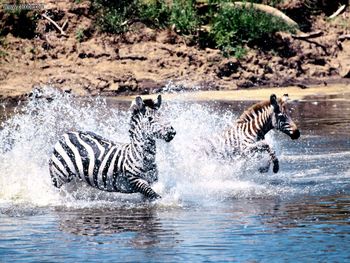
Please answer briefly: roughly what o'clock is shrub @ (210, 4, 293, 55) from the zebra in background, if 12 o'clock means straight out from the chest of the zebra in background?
The shrub is roughly at 9 o'clock from the zebra in background.

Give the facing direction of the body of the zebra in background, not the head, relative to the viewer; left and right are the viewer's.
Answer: facing to the right of the viewer

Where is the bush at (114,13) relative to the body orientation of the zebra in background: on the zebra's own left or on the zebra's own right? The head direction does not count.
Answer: on the zebra's own left

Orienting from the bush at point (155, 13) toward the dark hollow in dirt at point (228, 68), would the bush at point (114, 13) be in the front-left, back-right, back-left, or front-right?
back-right

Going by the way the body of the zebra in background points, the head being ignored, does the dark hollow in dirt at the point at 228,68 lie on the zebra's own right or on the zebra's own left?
on the zebra's own left

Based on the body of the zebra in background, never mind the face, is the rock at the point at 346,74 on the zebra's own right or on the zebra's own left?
on the zebra's own left
